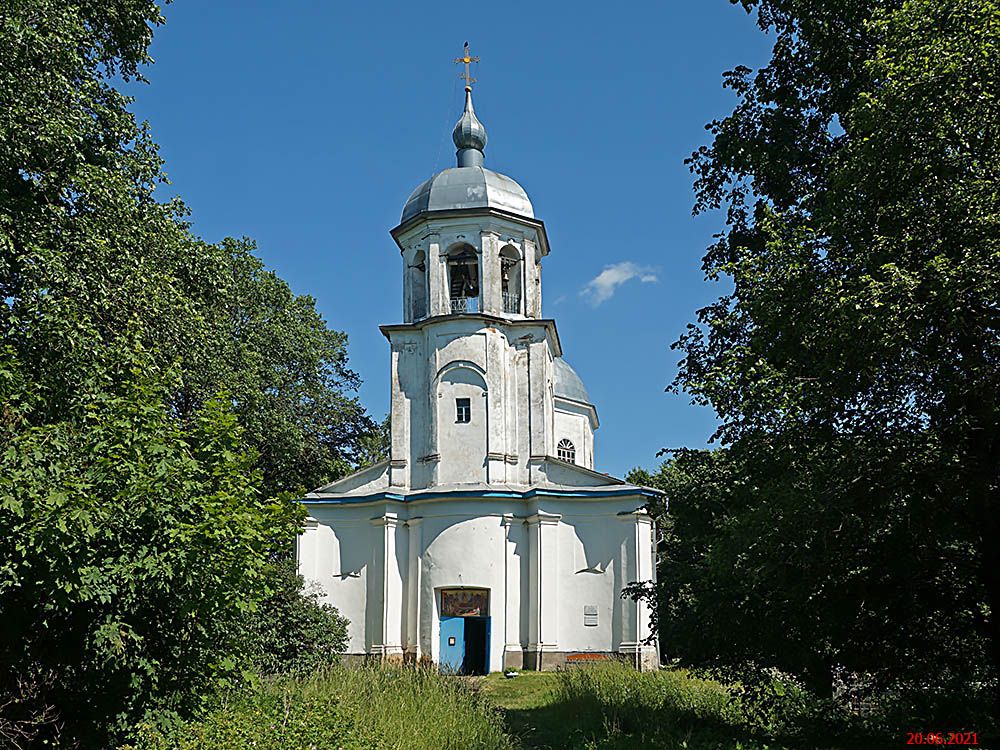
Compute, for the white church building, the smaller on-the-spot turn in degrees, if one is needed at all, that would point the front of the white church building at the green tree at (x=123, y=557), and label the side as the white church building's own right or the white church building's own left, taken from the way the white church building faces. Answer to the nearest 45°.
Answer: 0° — it already faces it

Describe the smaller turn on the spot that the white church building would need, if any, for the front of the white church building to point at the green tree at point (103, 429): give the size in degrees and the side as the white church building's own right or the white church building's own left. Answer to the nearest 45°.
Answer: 0° — it already faces it

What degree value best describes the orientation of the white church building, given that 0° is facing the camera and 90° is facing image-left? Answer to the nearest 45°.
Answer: approximately 0°
